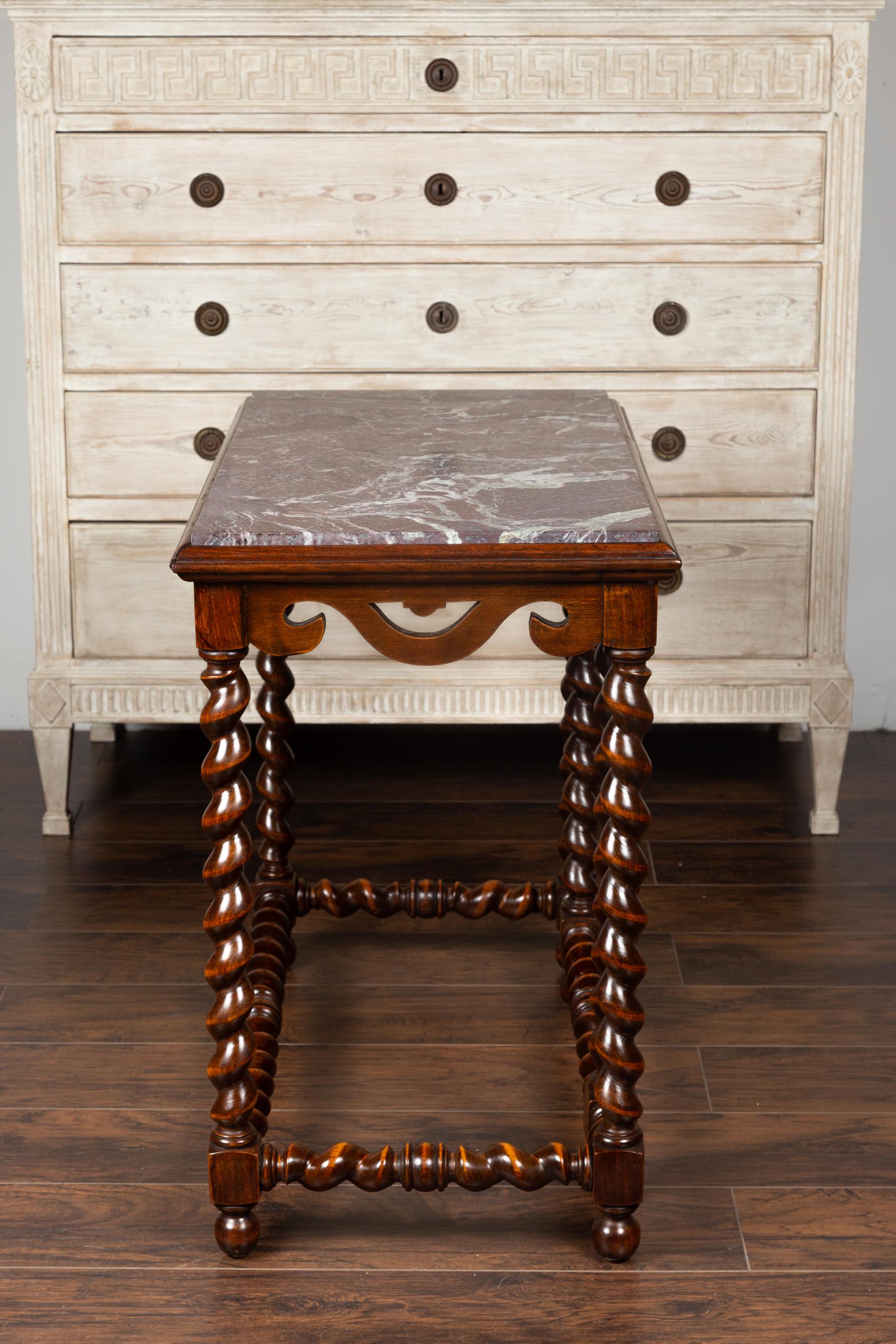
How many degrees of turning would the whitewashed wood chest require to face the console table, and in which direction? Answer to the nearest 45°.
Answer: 0° — it already faces it

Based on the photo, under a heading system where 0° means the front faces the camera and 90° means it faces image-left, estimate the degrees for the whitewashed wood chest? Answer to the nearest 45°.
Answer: approximately 0°
